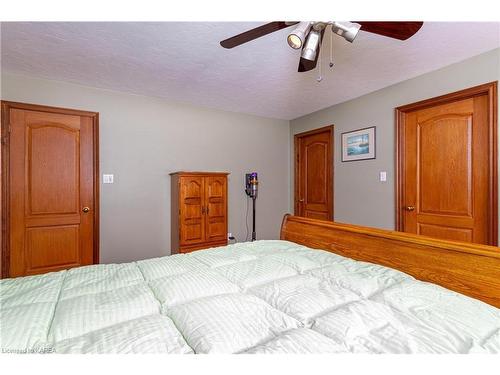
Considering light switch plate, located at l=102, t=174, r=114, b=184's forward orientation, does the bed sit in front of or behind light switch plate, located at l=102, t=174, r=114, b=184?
in front

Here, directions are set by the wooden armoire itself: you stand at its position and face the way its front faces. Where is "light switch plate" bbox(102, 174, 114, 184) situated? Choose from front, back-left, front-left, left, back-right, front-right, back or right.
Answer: back-right

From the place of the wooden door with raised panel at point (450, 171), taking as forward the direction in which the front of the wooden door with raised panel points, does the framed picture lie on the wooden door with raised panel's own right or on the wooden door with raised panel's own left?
on the wooden door with raised panel's own right

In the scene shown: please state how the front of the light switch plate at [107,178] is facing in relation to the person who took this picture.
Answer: facing the viewer

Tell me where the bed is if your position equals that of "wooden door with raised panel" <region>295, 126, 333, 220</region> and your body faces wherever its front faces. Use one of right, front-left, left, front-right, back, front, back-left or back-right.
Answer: front-left

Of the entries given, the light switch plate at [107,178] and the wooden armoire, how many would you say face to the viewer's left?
0

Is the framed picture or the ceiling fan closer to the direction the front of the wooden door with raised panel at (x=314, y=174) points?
the ceiling fan

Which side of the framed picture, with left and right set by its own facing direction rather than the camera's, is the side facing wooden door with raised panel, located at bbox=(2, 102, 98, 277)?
front

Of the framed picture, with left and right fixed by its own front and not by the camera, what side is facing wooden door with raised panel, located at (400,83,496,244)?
left

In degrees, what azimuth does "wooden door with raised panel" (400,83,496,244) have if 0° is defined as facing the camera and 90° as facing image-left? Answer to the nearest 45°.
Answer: approximately 45°

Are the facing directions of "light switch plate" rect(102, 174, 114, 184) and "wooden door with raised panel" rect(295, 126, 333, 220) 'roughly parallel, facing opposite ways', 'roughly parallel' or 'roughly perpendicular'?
roughly perpendicular

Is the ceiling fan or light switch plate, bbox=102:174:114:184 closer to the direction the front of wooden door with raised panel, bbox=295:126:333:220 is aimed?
the light switch plate

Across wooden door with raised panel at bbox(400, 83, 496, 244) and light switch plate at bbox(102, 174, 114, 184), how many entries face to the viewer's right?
0

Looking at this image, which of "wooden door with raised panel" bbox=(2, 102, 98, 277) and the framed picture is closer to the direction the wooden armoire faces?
the framed picture

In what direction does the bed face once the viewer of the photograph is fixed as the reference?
facing the viewer and to the left of the viewer

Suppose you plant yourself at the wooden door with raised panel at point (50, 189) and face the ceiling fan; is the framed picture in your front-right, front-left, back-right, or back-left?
front-left
